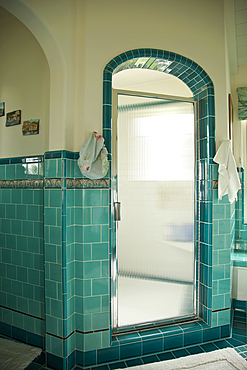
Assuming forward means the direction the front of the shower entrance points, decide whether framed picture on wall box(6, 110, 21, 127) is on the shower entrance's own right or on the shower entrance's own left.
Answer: on the shower entrance's own right

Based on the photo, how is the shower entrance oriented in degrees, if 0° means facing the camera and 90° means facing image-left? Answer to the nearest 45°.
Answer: approximately 315°

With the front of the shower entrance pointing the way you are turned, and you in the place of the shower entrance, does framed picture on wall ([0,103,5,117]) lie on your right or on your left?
on your right

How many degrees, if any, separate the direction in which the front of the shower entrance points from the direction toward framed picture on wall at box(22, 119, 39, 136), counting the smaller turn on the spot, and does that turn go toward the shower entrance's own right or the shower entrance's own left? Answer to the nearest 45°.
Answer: approximately 135° to the shower entrance's own right
